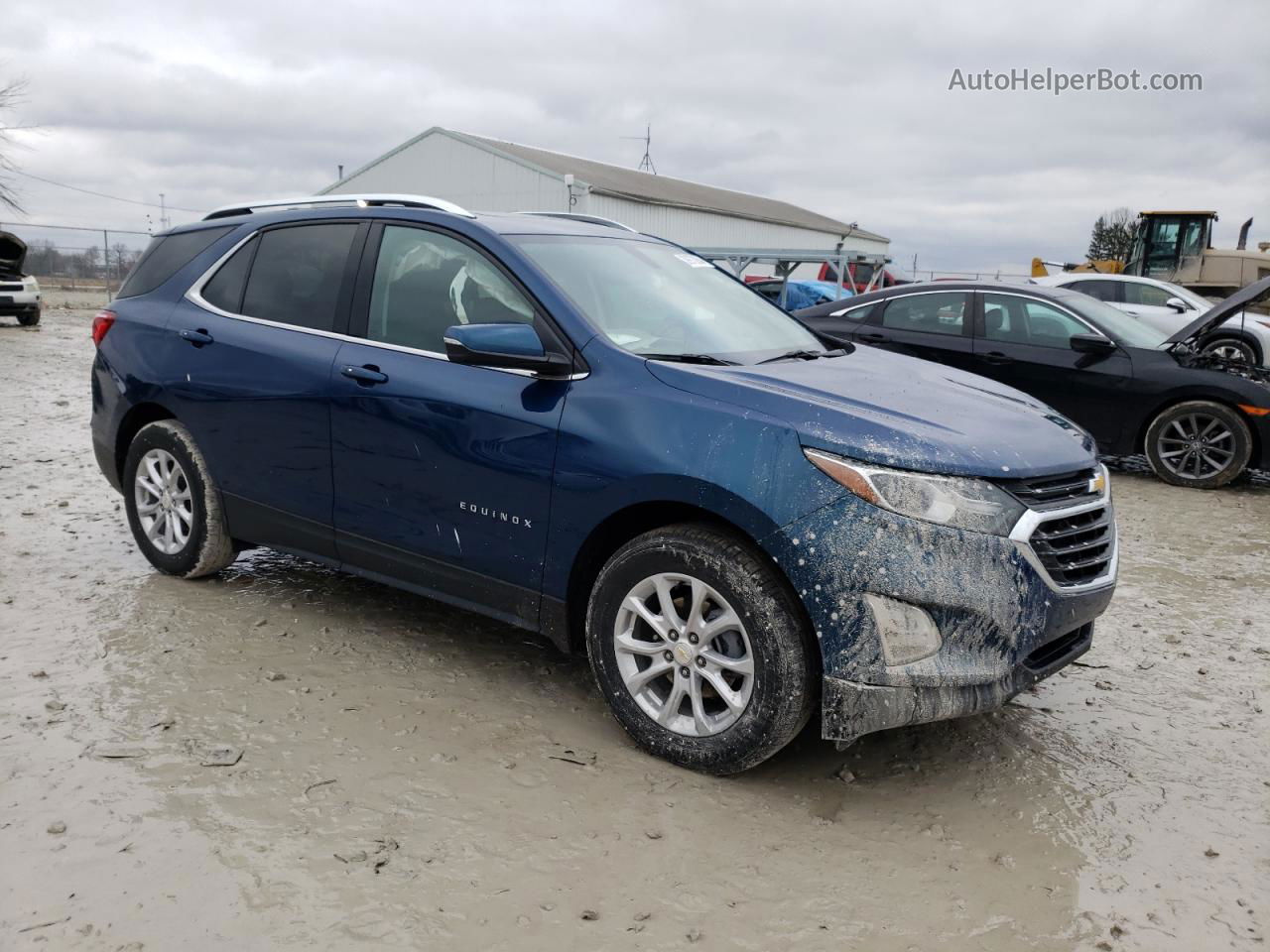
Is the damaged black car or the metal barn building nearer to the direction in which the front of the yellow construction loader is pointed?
the metal barn building

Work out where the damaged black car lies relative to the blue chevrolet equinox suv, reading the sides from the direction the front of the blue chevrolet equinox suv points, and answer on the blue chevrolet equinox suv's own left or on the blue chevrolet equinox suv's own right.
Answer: on the blue chevrolet equinox suv's own left

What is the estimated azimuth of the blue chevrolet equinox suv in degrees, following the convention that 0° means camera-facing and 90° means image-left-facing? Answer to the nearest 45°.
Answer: approximately 315°

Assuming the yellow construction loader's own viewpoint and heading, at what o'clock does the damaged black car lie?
The damaged black car is roughly at 9 o'clock from the yellow construction loader.

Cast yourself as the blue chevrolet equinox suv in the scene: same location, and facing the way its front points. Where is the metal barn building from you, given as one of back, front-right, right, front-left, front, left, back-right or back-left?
back-left

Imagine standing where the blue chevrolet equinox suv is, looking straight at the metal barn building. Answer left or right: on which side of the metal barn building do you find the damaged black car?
right

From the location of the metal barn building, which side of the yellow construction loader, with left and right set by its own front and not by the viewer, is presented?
front

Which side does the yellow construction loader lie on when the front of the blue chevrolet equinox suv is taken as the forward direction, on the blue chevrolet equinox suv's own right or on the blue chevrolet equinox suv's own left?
on the blue chevrolet equinox suv's own left

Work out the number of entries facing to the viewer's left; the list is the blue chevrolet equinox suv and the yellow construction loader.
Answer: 1

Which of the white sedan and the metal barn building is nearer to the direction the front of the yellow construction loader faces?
the metal barn building

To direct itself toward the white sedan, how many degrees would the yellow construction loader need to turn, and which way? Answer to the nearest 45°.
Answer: approximately 90° to its left

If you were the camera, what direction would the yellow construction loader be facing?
facing to the left of the viewer

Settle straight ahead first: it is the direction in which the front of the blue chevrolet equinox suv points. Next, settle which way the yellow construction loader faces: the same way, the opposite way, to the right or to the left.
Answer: the opposite way
